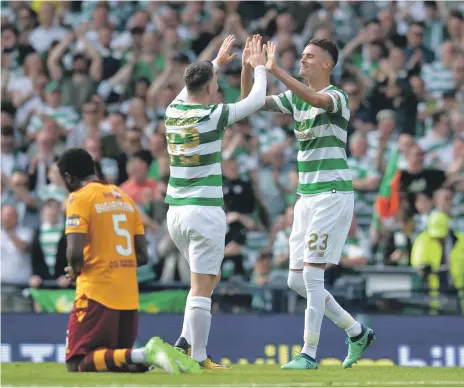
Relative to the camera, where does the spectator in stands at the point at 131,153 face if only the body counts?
toward the camera

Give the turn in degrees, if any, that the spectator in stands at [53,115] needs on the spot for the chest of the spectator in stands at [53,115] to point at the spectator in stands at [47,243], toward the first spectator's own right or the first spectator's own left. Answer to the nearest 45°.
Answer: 0° — they already face them

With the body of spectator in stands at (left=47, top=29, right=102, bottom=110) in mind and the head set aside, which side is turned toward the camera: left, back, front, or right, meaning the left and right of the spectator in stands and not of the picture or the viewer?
front

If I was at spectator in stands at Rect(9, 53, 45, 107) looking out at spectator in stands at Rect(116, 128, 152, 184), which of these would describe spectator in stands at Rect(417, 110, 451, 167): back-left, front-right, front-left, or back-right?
front-left

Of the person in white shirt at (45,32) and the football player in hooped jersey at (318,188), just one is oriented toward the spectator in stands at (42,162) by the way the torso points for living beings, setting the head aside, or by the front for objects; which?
the person in white shirt

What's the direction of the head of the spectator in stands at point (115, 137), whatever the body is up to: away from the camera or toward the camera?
toward the camera

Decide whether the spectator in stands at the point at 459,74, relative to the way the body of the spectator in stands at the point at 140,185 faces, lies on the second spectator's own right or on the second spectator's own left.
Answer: on the second spectator's own left

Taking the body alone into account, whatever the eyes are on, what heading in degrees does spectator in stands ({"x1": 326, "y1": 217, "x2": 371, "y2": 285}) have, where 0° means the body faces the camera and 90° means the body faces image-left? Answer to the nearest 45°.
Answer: approximately 45°

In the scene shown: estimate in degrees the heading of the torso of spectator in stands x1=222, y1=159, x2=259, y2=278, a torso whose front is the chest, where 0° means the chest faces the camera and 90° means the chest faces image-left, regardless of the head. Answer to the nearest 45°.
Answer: approximately 0°

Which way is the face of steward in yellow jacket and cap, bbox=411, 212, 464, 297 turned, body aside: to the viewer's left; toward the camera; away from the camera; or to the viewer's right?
away from the camera

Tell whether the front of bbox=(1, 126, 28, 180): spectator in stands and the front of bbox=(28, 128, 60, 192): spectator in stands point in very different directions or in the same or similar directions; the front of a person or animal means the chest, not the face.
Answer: same or similar directions

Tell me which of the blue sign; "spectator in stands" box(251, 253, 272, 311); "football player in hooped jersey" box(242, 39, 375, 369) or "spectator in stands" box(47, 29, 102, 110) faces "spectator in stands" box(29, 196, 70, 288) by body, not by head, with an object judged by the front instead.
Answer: "spectator in stands" box(47, 29, 102, 110)

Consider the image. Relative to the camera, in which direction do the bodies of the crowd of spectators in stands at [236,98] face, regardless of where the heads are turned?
toward the camera

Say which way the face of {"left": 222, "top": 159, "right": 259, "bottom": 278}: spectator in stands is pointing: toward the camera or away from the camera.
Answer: toward the camera

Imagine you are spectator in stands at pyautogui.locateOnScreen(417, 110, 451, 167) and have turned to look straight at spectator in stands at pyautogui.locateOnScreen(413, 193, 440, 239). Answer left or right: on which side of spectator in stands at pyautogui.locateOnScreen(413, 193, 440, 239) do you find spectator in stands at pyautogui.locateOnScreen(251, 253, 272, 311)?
right
